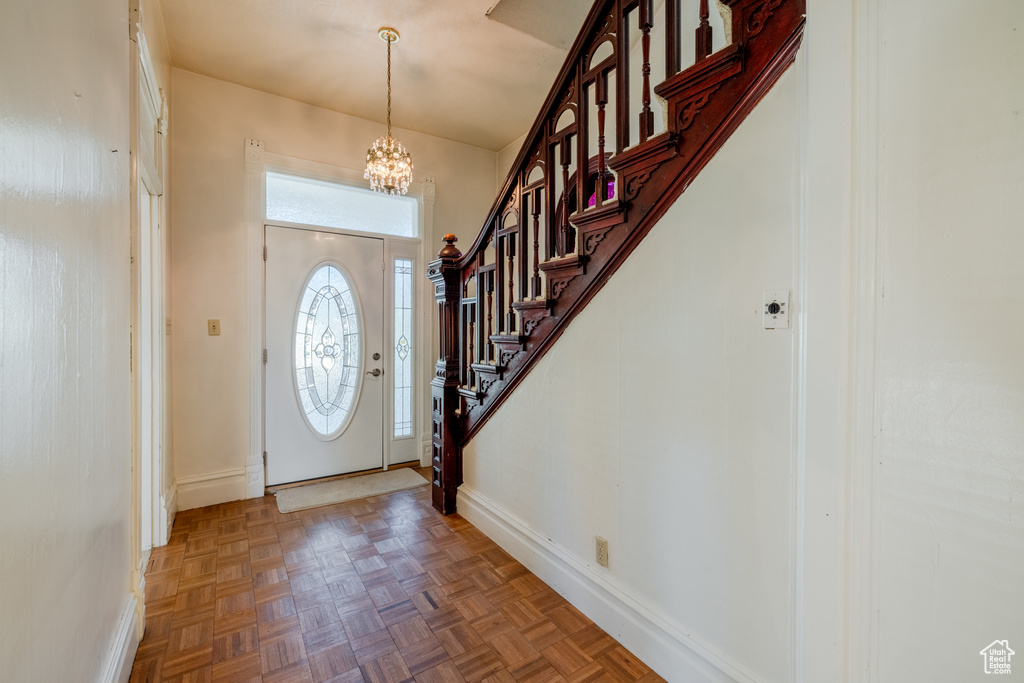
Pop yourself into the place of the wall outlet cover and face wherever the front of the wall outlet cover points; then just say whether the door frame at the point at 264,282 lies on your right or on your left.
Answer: on your right

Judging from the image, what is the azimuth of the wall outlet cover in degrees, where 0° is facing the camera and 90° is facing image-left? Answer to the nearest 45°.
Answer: approximately 45°

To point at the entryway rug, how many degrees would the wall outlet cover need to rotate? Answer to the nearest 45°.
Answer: approximately 90° to its right
